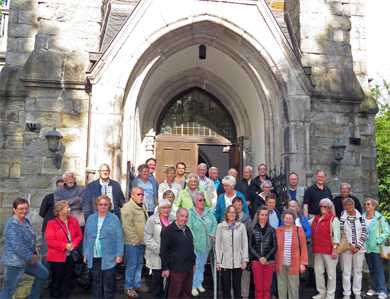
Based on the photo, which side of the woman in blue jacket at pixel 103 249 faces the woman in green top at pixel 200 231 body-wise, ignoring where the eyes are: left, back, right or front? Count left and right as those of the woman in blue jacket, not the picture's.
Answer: left

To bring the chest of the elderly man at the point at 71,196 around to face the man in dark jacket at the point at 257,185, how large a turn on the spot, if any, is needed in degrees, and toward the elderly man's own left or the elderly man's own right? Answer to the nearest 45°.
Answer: approximately 90° to the elderly man's own left

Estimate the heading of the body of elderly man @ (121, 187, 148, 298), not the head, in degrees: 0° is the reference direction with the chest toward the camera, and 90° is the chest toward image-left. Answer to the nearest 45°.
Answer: approximately 315°

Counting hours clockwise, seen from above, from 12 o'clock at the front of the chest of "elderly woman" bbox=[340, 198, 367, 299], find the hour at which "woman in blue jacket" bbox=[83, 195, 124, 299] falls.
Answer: The woman in blue jacket is roughly at 2 o'clock from the elderly woman.

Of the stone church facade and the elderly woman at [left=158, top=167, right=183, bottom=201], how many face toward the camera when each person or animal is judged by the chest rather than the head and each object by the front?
2

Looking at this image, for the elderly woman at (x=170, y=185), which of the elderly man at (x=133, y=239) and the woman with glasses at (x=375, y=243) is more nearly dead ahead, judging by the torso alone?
the elderly man

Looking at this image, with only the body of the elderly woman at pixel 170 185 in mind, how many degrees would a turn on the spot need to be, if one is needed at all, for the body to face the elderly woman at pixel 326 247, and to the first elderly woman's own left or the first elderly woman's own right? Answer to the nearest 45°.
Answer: approximately 90° to the first elderly woman's own left
